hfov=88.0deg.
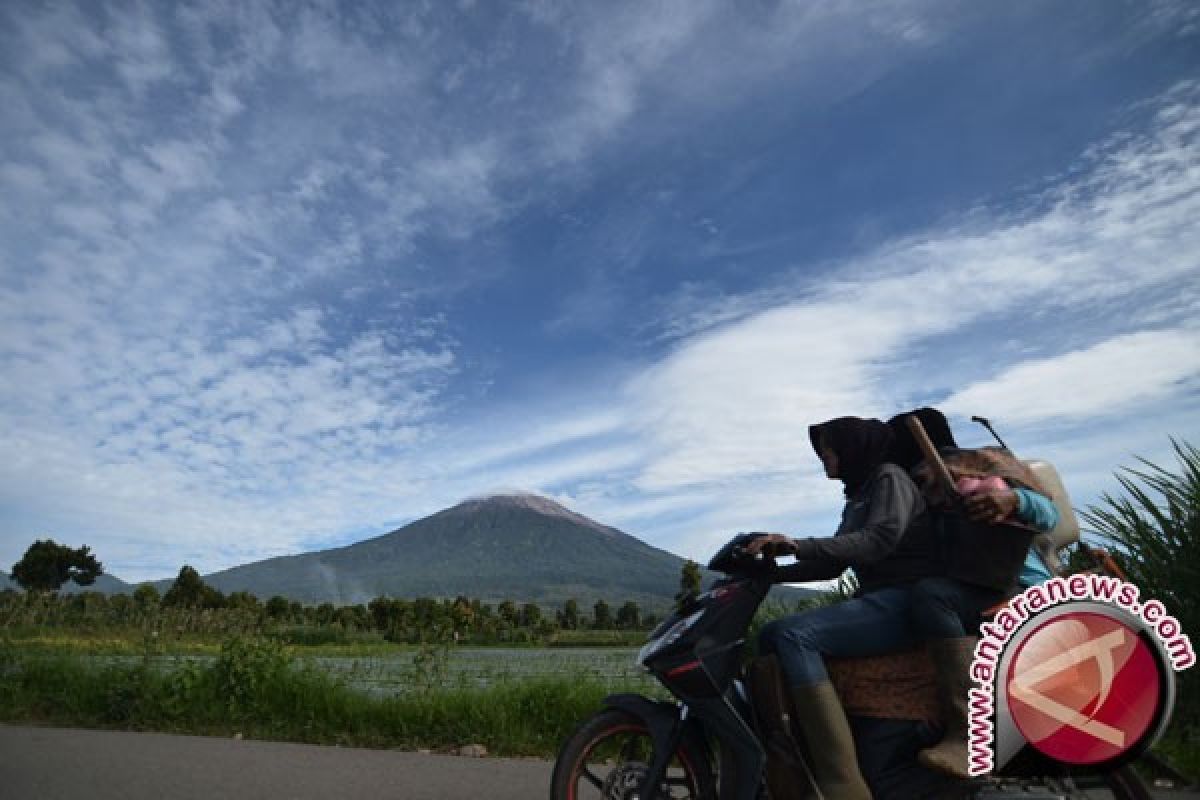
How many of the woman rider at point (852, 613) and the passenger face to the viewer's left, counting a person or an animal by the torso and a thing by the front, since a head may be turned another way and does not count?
2

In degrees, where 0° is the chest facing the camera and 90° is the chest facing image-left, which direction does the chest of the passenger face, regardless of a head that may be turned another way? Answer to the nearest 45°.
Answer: approximately 90°

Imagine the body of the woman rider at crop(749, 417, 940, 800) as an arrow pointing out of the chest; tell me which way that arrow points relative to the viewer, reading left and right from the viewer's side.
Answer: facing to the left of the viewer

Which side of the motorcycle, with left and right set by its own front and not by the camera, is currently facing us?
left
